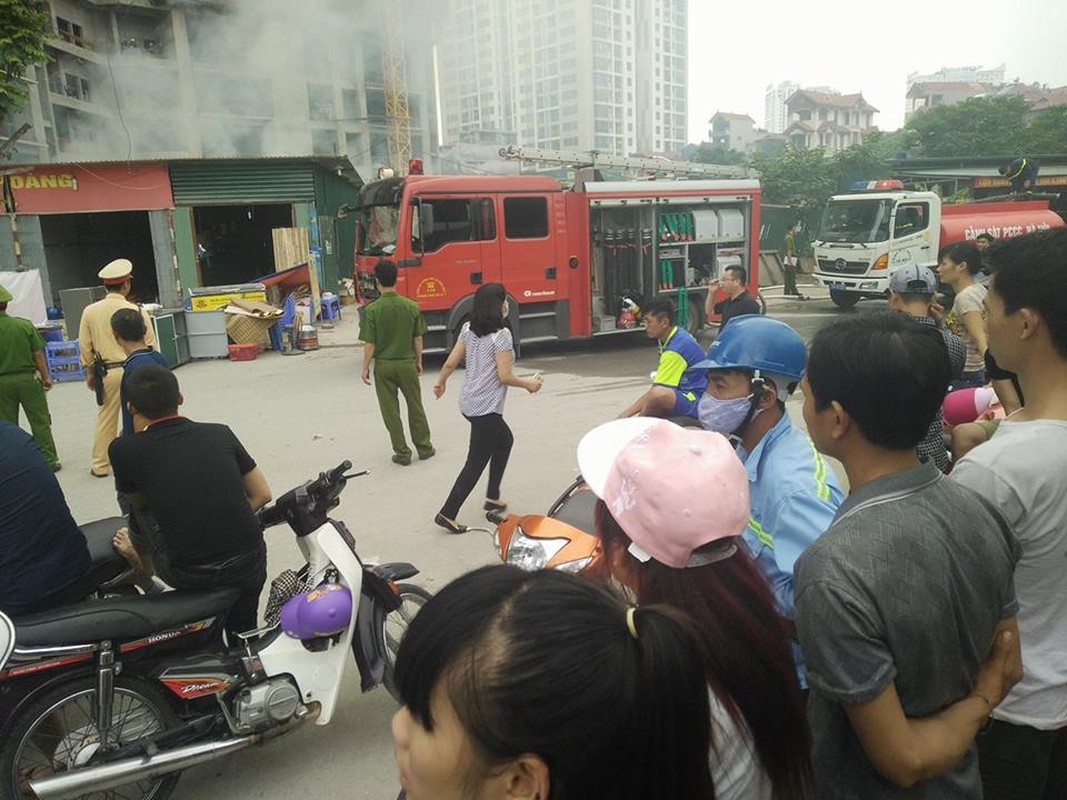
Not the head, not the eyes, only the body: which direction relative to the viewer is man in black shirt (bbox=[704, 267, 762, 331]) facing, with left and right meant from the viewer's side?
facing the viewer and to the left of the viewer

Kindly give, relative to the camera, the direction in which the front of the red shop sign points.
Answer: facing the viewer

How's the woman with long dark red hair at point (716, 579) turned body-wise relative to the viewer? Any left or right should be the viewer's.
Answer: facing away from the viewer and to the left of the viewer

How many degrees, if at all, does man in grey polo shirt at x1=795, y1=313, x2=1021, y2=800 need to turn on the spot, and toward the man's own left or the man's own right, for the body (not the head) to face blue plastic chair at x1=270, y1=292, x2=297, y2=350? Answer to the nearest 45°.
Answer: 0° — they already face it

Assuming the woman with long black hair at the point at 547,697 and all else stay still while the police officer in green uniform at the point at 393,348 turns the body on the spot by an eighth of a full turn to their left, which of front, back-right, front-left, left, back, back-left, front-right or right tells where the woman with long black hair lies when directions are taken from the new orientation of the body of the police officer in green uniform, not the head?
back-left

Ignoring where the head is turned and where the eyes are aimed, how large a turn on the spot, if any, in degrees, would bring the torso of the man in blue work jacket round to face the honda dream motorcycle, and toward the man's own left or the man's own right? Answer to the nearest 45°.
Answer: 0° — they already face it

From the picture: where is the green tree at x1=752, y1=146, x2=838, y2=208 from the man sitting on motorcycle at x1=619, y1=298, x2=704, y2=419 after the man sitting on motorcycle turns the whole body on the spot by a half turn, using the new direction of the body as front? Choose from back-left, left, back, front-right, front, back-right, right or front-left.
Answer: left

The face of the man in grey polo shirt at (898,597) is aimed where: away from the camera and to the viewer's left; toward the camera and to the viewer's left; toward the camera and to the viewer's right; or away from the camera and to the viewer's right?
away from the camera and to the viewer's left

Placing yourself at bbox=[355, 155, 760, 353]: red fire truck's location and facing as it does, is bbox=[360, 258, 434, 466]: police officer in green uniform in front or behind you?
in front

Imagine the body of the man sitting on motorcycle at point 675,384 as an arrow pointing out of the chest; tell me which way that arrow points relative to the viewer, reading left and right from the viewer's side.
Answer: facing to the left of the viewer

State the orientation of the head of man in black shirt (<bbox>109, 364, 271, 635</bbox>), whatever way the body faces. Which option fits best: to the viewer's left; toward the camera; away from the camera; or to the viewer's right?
away from the camera

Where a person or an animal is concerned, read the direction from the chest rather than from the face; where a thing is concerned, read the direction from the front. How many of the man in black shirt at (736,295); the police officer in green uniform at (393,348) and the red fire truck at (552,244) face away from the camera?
1

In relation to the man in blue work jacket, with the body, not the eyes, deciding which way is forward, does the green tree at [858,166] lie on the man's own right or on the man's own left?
on the man's own right

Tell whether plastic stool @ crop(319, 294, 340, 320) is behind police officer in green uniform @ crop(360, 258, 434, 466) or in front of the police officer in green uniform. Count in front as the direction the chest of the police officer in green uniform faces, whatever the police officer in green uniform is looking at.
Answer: in front

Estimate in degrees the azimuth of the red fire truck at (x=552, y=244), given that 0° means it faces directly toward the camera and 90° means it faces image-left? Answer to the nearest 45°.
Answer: approximately 45°
